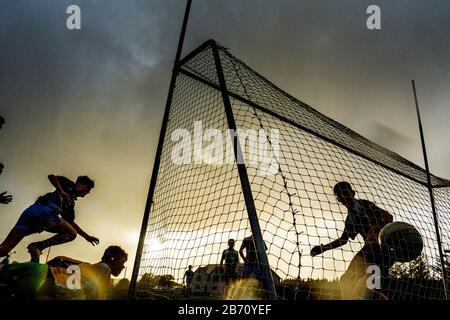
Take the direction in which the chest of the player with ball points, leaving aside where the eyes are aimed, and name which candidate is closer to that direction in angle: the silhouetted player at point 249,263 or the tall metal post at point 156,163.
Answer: the tall metal post

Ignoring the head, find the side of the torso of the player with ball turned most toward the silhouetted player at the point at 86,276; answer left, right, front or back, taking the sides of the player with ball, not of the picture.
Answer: front

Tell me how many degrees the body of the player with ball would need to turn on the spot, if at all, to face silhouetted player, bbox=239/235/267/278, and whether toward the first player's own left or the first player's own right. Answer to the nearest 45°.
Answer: approximately 90° to the first player's own right

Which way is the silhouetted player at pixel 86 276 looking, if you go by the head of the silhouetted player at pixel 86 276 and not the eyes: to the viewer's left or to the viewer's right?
to the viewer's right

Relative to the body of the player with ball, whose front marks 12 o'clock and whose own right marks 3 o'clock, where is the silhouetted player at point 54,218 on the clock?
The silhouetted player is roughly at 1 o'clock from the player with ball.

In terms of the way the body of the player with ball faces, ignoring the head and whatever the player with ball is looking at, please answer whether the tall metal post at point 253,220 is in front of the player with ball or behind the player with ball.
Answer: in front

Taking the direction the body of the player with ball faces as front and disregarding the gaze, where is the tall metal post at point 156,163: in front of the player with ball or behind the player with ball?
in front

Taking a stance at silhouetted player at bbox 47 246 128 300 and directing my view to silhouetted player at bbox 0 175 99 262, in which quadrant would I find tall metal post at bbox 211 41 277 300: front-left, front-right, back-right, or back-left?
back-right

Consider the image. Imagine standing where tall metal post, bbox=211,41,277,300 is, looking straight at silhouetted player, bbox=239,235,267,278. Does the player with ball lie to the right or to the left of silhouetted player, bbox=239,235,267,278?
right

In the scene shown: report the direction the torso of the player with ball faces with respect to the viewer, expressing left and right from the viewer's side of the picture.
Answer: facing the viewer and to the left of the viewer
